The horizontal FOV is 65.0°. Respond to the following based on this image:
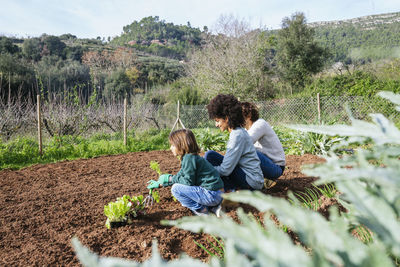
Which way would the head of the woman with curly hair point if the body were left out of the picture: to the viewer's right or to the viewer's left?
to the viewer's left

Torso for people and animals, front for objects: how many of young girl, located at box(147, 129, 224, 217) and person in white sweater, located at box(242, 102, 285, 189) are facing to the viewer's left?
2

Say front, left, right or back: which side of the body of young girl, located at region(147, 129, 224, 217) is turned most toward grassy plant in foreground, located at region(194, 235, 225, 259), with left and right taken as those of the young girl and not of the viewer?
left

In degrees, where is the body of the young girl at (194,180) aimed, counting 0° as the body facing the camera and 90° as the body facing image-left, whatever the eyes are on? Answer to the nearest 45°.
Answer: approximately 90°

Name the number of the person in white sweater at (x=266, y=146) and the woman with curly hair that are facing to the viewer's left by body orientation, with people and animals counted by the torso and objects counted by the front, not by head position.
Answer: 2

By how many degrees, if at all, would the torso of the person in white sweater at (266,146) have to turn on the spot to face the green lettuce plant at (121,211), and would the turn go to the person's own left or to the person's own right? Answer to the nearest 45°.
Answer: approximately 45° to the person's own left

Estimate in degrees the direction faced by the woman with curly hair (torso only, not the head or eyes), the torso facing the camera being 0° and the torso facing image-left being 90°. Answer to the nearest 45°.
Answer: approximately 90°

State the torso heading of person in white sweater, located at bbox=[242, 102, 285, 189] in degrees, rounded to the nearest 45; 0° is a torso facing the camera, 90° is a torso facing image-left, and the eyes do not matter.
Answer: approximately 90°

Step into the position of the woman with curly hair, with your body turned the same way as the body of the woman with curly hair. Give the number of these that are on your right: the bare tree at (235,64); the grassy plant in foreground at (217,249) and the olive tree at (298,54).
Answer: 2
